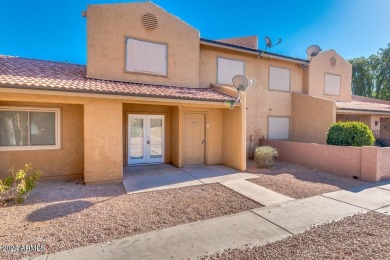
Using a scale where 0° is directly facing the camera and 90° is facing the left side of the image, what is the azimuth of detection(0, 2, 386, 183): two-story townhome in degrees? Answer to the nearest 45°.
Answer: approximately 315°

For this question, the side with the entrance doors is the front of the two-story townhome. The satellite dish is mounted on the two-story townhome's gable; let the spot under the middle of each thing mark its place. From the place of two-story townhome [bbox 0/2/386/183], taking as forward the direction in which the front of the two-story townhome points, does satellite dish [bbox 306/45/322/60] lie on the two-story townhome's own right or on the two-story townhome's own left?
on the two-story townhome's own left

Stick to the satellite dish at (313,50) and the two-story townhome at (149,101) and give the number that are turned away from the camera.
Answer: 0
